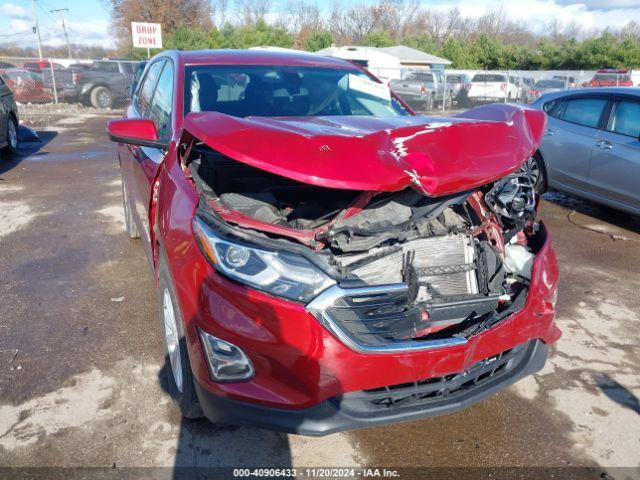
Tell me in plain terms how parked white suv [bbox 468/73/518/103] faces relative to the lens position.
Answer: facing away from the viewer

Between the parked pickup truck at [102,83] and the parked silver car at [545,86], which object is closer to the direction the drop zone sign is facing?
the parked pickup truck

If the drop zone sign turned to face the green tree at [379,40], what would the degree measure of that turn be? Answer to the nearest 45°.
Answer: approximately 135° to its left

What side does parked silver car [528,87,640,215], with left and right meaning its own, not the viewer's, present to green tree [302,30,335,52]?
back

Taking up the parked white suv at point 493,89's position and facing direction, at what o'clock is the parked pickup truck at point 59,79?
The parked pickup truck is roughly at 8 o'clock from the parked white suv.

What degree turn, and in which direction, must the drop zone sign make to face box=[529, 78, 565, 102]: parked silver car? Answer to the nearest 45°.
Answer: approximately 90° to its left

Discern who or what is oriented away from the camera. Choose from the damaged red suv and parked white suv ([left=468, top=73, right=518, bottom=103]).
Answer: the parked white suv

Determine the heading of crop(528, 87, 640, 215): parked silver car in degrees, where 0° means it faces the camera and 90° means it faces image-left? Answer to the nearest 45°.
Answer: approximately 315°

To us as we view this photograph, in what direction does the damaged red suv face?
facing the viewer and to the right of the viewer

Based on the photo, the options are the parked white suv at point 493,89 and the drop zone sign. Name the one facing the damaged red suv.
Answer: the drop zone sign

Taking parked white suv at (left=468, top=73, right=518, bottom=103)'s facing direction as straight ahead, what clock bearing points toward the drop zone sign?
The drop zone sign is roughly at 8 o'clock from the parked white suv.

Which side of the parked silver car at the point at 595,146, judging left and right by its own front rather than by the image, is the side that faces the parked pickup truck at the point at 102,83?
back

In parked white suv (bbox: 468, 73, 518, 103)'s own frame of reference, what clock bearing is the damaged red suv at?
The damaged red suv is roughly at 6 o'clock from the parked white suv.

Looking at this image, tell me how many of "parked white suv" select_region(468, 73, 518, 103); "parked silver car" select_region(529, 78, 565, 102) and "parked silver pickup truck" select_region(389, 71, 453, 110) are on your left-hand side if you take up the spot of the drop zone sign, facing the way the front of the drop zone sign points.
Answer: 3

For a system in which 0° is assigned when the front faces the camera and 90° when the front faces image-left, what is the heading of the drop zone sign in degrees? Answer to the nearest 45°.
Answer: approximately 0°

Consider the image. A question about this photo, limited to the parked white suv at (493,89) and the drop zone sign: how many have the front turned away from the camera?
1

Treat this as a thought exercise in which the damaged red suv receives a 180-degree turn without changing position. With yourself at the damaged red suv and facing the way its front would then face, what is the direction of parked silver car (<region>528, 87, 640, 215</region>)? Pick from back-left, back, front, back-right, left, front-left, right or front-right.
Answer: right
